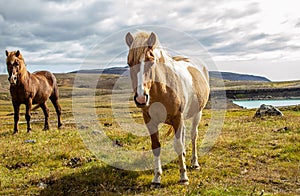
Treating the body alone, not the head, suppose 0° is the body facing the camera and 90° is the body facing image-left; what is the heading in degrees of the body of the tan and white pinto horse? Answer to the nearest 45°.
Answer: approximately 45°

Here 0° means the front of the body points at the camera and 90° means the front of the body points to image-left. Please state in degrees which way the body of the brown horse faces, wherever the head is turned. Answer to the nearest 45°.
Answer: approximately 45°

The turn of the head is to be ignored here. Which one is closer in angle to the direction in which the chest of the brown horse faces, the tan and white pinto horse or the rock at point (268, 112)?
the tan and white pinto horse

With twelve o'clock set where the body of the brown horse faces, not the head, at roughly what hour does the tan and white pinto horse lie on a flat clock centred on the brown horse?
The tan and white pinto horse is roughly at 10 o'clock from the brown horse.

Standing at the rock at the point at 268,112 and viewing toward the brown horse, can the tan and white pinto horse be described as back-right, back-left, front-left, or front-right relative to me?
front-left

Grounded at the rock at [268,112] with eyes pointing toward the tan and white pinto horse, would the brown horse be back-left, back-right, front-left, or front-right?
front-right

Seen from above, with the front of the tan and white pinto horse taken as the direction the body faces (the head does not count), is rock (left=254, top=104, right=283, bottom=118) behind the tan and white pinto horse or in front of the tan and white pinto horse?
behind

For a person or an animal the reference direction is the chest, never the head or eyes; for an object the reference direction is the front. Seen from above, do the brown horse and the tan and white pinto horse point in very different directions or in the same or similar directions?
same or similar directions

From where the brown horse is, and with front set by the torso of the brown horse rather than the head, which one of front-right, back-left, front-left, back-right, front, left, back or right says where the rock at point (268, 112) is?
back-left

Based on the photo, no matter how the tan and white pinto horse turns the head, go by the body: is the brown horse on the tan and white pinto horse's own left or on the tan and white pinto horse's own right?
on the tan and white pinto horse's own right

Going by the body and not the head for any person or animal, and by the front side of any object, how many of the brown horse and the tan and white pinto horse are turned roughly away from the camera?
0
